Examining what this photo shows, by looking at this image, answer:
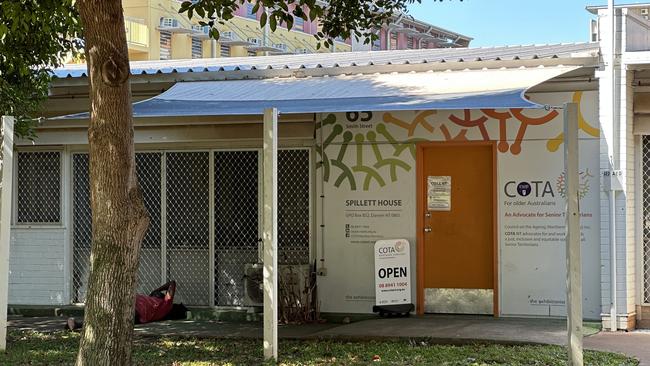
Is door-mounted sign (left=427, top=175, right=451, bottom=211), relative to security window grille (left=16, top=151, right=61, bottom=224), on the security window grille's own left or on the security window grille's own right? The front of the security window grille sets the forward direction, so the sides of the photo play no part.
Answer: on the security window grille's own left

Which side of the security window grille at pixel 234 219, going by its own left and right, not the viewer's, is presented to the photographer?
front

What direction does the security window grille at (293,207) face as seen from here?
toward the camera

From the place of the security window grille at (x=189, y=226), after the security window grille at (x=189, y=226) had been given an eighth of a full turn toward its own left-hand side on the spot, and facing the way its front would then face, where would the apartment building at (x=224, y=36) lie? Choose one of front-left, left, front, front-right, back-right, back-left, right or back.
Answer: back-left

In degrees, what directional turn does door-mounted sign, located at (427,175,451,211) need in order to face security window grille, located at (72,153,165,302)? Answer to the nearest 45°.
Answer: approximately 90° to its right

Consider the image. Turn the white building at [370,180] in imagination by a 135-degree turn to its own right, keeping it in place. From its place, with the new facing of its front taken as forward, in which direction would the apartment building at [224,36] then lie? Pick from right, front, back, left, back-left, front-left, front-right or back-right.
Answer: front-right

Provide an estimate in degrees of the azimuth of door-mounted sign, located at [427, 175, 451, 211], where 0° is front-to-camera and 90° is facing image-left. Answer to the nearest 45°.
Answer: approximately 0°

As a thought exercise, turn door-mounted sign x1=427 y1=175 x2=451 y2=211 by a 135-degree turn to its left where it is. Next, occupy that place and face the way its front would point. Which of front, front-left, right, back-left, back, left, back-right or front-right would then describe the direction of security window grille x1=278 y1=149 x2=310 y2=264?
back-left

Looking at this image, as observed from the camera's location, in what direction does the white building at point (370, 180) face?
facing the viewer

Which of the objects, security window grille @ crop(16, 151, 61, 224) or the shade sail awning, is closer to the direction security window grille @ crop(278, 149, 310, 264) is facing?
the shade sail awning
